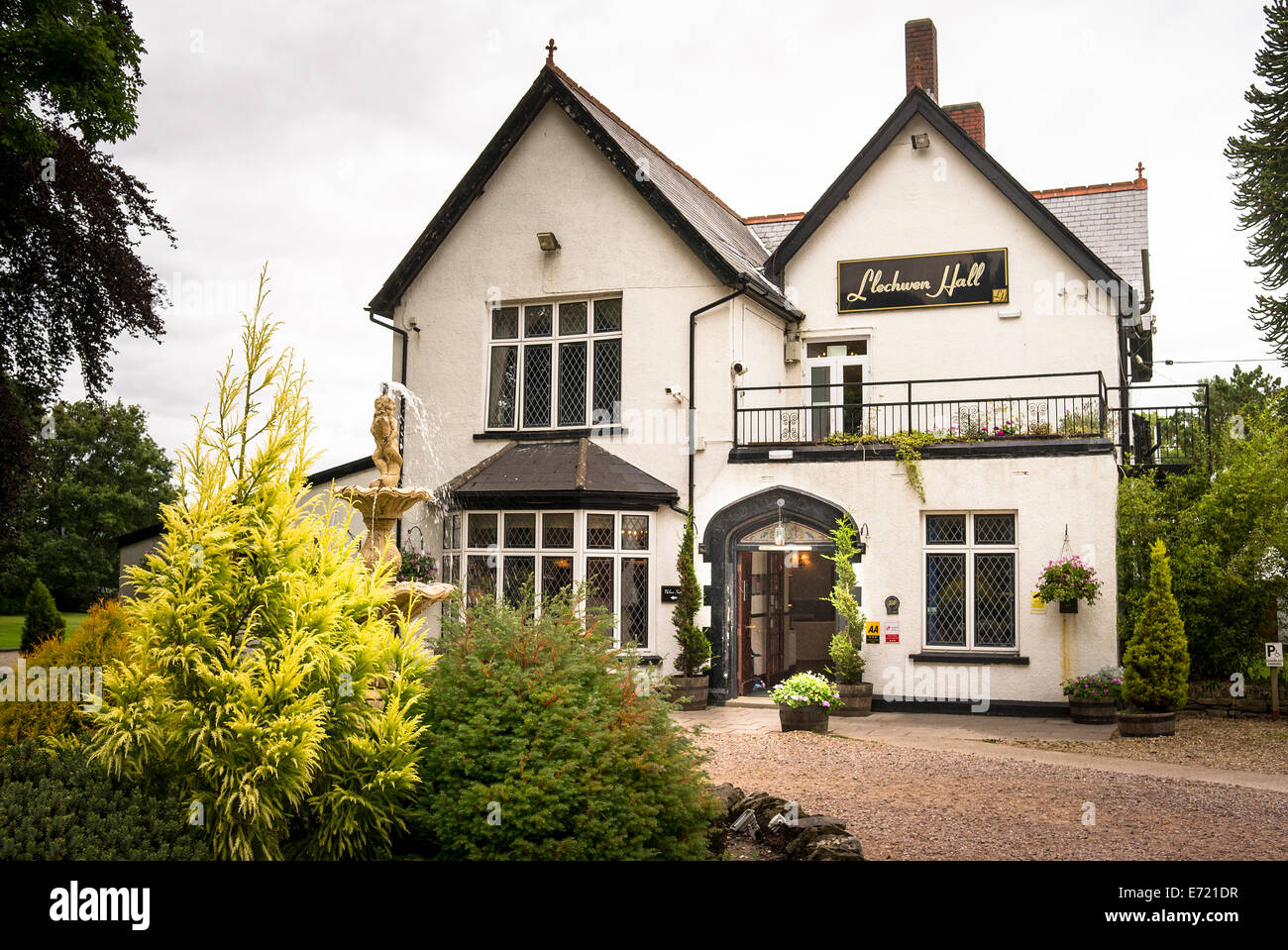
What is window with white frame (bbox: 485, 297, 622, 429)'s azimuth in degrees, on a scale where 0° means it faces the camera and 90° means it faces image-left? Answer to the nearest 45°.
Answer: approximately 0°

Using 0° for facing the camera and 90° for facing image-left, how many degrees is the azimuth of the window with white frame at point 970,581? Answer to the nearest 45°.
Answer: approximately 0°

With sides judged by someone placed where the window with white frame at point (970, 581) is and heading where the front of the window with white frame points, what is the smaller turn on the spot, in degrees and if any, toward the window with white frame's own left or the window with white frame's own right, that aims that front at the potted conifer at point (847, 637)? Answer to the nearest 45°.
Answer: approximately 90° to the window with white frame's own right

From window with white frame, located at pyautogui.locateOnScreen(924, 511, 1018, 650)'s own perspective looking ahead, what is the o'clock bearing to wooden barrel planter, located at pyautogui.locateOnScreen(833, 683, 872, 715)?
The wooden barrel planter is roughly at 2 o'clock from the window with white frame.

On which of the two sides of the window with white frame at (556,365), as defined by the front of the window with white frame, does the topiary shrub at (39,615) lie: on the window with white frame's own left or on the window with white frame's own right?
on the window with white frame's own right

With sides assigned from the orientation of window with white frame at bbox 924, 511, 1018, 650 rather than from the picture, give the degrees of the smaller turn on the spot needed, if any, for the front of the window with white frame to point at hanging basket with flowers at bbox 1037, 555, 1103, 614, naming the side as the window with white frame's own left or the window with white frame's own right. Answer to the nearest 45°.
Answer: approximately 45° to the window with white frame's own left

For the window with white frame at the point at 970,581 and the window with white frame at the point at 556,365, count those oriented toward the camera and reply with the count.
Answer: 2

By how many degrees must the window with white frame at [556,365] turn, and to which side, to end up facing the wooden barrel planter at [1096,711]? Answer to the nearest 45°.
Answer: approximately 45° to its left
